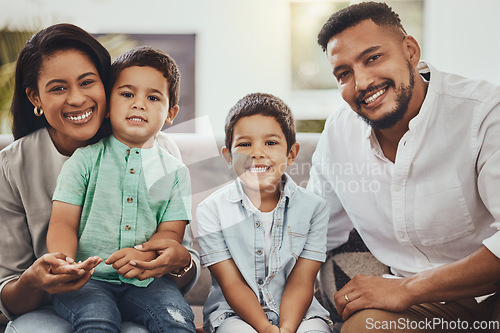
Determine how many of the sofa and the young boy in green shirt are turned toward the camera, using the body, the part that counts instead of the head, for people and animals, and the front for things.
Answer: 2

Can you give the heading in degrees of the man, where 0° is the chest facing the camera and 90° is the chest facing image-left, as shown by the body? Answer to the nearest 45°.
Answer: approximately 45°

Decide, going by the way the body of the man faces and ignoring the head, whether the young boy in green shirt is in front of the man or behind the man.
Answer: in front
